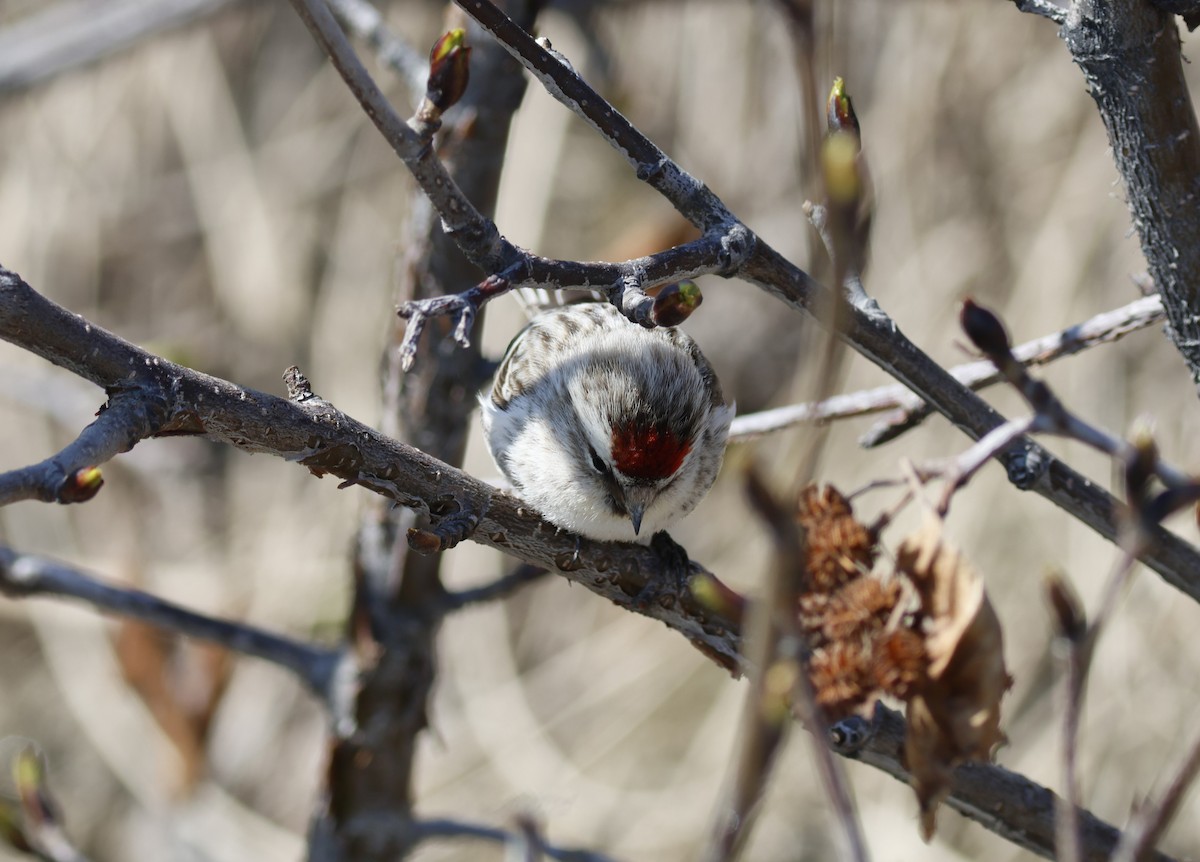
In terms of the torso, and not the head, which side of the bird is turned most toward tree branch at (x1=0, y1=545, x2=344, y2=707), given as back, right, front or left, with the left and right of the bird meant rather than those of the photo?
right

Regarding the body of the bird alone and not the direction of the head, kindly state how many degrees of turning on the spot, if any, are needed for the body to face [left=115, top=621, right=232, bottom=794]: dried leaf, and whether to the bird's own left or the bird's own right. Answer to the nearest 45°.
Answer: approximately 135° to the bird's own right

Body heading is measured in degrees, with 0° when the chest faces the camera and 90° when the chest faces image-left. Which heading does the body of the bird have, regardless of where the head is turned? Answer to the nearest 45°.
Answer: approximately 0°
